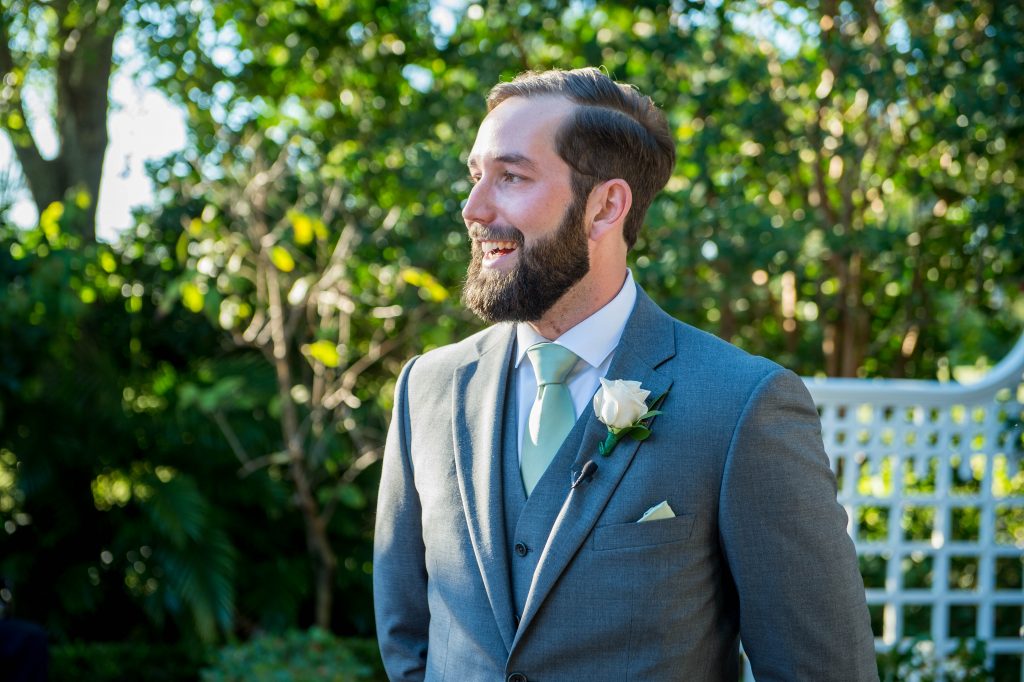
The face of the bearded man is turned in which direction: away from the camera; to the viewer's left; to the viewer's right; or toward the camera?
to the viewer's left

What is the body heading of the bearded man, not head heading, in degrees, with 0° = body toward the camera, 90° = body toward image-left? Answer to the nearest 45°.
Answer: approximately 45°

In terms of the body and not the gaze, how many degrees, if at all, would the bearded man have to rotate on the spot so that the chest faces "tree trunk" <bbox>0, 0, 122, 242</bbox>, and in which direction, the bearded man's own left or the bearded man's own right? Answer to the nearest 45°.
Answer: approximately 90° to the bearded man's own right

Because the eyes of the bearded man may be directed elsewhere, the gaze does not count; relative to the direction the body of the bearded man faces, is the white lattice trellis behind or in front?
behind
